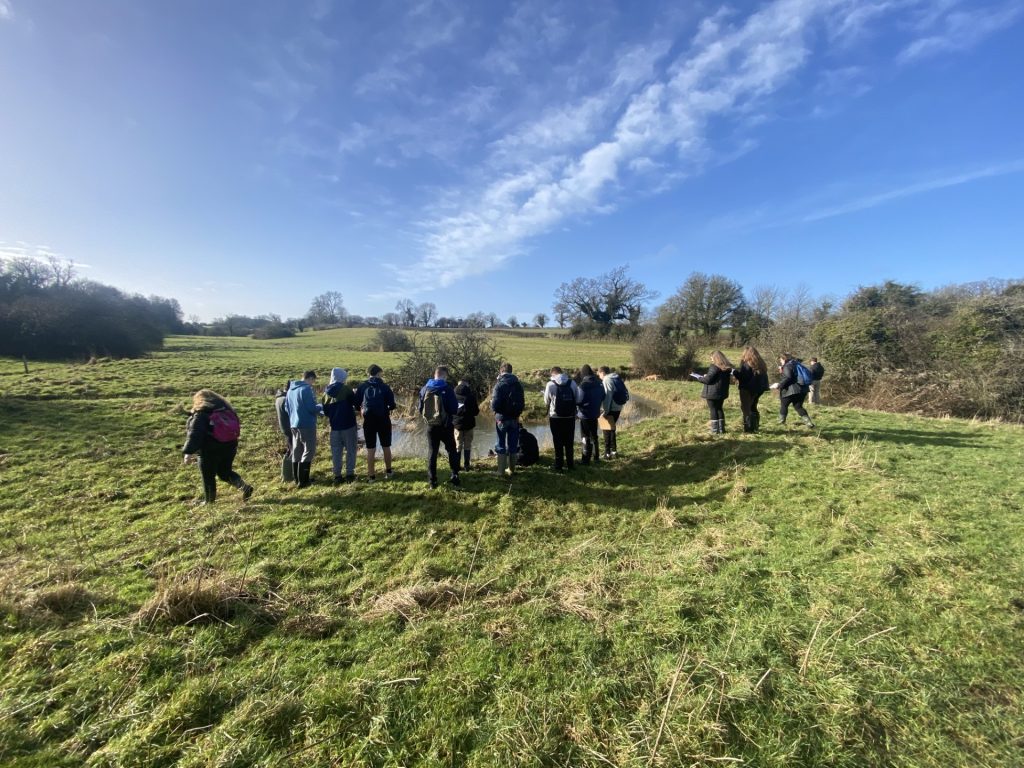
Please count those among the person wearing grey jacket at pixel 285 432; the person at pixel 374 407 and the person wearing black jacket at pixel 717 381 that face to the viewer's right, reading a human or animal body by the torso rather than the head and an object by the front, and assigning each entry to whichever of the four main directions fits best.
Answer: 1

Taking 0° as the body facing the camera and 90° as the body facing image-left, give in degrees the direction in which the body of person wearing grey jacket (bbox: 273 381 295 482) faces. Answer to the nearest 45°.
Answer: approximately 270°

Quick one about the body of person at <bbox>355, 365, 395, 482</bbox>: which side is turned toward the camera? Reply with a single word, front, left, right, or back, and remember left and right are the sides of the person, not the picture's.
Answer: back

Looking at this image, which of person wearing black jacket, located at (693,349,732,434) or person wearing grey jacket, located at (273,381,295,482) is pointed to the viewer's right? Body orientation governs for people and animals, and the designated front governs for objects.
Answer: the person wearing grey jacket

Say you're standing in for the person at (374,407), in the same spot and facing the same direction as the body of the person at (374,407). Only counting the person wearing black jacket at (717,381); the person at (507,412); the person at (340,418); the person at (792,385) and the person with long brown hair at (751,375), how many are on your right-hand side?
4

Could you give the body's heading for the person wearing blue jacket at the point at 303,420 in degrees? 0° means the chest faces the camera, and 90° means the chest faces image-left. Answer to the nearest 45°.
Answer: approximately 225°

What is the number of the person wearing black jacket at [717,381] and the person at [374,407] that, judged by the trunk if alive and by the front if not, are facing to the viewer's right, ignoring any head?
0

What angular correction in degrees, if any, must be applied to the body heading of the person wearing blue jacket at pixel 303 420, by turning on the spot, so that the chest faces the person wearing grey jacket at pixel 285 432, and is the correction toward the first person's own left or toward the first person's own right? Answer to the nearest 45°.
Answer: approximately 45° to the first person's own left
